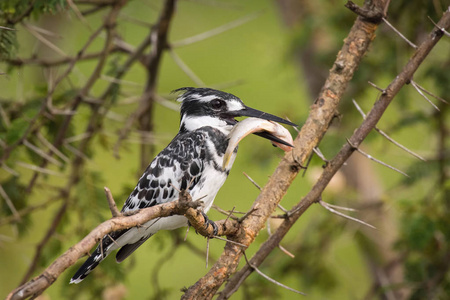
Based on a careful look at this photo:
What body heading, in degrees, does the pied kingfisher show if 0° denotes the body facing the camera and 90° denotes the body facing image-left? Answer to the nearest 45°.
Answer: approximately 270°

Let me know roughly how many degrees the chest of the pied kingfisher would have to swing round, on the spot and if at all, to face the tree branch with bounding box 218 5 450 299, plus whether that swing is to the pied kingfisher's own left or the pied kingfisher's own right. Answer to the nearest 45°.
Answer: approximately 45° to the pied kingfisher's own right
